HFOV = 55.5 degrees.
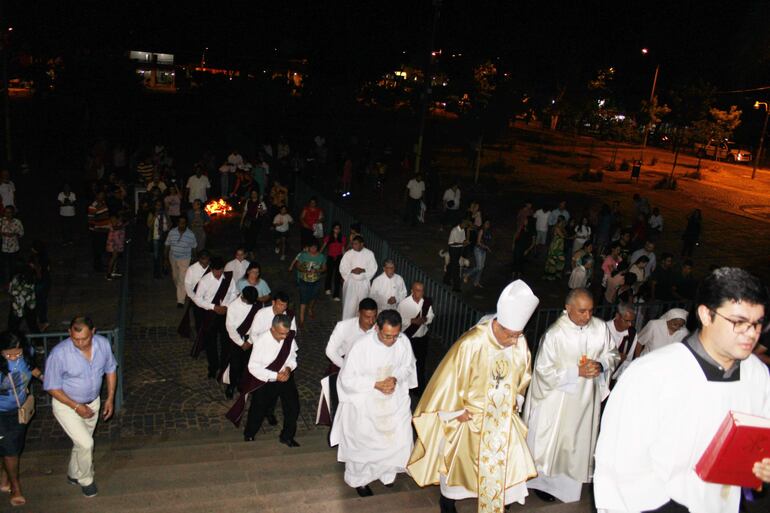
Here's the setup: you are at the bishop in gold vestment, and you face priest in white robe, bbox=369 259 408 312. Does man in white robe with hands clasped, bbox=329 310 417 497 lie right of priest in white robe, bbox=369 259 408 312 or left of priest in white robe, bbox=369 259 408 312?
left

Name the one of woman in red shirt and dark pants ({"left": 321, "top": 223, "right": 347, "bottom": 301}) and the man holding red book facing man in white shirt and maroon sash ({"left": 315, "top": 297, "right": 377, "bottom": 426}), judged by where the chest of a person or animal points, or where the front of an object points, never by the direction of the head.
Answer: the woman in red shirt and dark pants

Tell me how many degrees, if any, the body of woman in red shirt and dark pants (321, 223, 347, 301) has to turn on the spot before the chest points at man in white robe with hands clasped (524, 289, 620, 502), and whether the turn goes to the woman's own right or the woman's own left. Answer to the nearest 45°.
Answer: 0° — they already face them

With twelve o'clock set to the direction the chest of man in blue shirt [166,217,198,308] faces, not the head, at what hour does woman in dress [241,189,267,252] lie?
The woman in dress is roughly at 7 o'clock from the man in blue shirt.

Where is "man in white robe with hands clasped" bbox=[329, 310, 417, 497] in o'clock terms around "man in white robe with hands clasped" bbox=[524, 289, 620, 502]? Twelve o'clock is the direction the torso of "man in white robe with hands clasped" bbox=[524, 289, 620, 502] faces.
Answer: "man in white robe with hands clasped" bbox=[329, 310, 417, 497] is roughly at 4 o'clock from "man in white robe with hands clasped" bbox=[524, 289, 620, 502].

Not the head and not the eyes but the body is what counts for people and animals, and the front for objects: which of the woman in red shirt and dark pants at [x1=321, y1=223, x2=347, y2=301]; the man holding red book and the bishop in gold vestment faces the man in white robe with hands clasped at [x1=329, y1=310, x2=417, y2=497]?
the woman in red shirt and dark pants

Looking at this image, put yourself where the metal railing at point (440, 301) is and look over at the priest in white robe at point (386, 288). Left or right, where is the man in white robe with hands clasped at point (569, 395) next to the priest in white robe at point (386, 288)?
left

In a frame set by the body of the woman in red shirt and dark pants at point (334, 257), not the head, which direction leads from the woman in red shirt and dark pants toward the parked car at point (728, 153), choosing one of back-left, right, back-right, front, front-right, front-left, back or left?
back-left

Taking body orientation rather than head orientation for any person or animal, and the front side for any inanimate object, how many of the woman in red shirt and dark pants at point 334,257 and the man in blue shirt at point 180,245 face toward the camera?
2

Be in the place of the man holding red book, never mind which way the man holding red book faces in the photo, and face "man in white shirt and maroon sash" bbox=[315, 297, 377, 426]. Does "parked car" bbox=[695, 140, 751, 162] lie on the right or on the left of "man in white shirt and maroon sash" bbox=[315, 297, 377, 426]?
right

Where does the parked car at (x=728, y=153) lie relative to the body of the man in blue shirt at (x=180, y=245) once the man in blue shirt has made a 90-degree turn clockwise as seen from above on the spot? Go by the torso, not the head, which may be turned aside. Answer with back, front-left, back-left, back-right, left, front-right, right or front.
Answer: back-right
